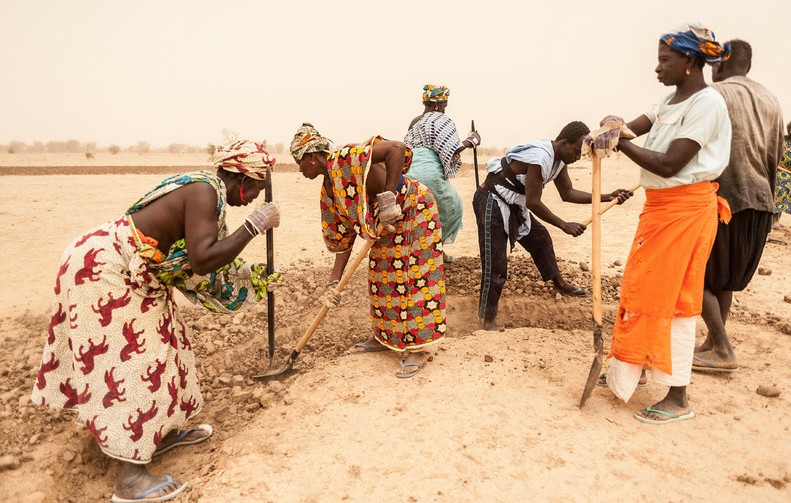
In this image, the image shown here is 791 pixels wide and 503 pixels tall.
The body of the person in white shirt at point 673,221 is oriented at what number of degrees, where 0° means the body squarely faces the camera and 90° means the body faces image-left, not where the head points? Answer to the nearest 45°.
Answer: approximately 90°

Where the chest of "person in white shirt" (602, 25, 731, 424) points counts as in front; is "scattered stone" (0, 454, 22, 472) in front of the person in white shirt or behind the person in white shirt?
in front

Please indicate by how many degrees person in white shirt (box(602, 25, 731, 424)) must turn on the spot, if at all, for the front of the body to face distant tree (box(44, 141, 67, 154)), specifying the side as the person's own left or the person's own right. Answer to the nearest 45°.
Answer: approximately 45° to the person's own right
